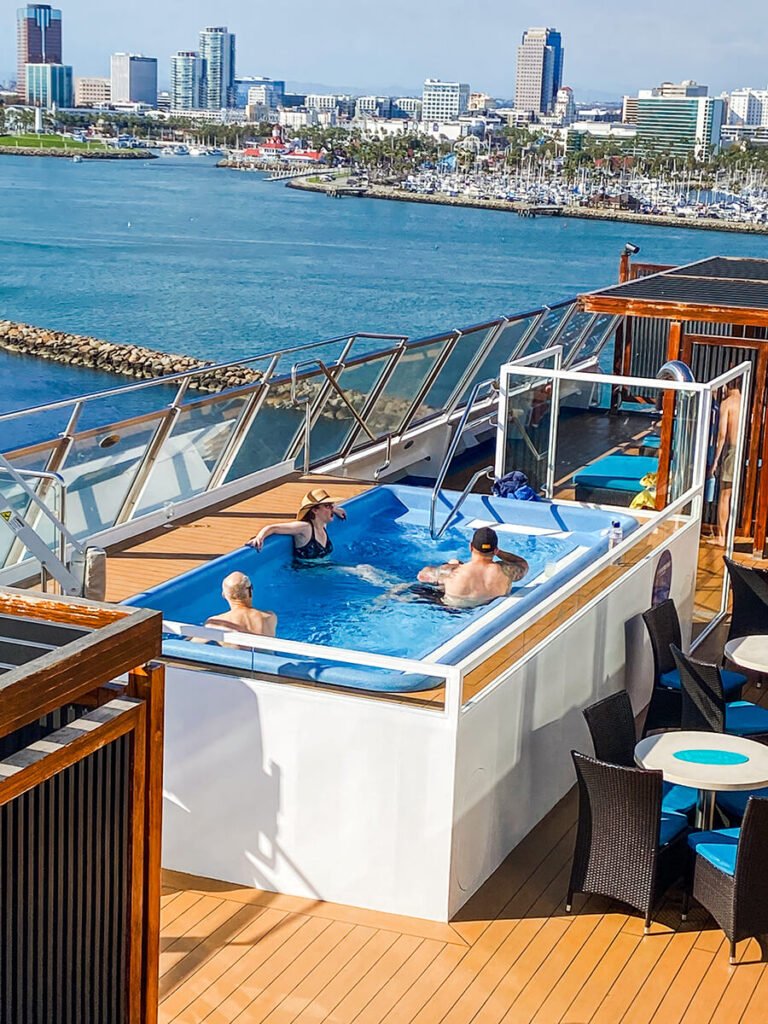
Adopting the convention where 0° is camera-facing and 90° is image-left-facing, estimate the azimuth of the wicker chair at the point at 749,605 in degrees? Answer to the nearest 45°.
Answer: approximately 315°

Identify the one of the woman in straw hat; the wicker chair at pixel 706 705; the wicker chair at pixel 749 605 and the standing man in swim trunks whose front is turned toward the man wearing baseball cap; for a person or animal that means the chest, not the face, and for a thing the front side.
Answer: the woman in straw hat

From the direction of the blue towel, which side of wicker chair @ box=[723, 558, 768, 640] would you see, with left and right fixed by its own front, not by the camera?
right

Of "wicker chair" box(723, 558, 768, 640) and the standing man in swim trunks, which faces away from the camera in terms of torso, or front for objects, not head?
the standing man in swim trunks

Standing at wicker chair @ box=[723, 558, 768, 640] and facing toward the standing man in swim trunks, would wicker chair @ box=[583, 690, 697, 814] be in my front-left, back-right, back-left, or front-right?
back-left

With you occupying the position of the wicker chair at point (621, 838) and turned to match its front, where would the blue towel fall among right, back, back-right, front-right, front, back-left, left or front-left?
front-left

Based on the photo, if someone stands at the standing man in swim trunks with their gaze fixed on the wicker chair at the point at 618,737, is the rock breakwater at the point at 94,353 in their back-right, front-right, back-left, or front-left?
back-right

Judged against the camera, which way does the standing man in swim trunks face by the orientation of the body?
away from the camera

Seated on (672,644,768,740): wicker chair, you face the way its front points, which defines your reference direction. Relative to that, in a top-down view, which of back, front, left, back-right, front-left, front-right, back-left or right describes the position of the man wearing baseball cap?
back-left

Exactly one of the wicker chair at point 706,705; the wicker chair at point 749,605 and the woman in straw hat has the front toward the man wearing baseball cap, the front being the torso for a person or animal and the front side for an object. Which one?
the woman in straw hat

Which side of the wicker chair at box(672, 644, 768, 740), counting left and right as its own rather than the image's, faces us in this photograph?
right

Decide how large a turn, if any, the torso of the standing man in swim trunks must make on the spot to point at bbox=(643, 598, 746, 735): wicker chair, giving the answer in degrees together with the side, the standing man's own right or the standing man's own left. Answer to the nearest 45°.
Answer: approximately 180°
